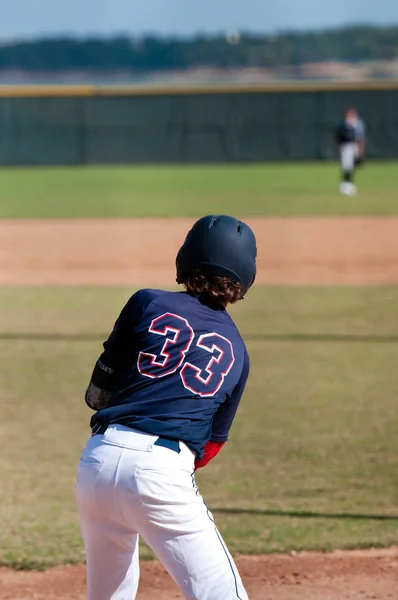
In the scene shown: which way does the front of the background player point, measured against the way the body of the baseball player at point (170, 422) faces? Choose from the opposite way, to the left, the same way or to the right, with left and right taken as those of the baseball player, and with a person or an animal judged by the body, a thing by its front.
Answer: the opposite way

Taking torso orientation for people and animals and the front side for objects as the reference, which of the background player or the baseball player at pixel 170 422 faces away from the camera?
the baseball player

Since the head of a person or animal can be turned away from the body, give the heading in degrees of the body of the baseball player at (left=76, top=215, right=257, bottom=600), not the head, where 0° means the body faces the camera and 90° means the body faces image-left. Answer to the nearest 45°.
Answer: approximately 180°

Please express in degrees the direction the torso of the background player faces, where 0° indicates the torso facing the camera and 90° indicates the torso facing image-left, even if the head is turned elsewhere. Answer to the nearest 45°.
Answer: approximately 0°

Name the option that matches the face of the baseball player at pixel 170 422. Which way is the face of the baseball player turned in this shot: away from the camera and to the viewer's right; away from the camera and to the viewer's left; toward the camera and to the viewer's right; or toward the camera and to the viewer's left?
away from the camera and to the viewer's right

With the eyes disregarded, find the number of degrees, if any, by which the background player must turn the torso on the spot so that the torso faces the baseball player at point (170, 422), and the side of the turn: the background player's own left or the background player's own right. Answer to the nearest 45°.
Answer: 0° — they already face them

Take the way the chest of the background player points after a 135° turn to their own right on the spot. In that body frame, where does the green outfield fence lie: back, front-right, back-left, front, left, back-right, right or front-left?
front

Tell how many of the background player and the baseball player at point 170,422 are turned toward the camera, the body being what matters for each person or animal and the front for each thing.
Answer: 1
